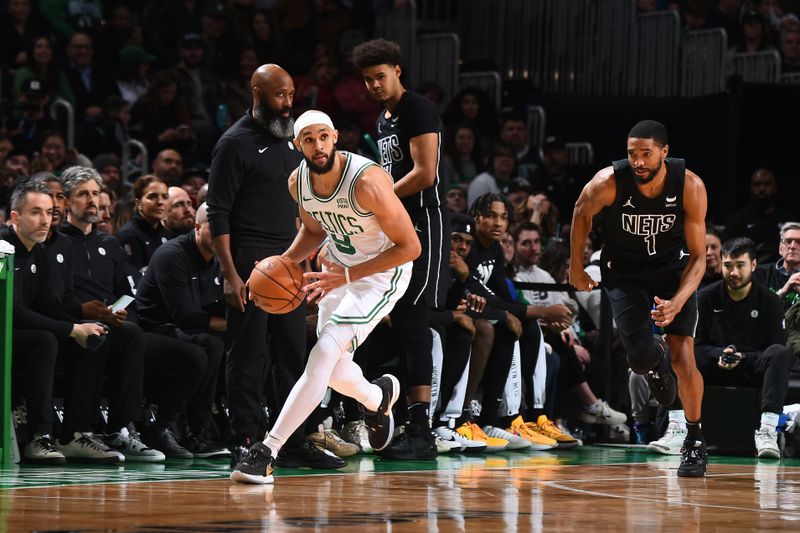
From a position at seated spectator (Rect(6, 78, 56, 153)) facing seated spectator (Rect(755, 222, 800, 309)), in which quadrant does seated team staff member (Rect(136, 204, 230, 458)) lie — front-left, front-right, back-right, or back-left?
front-right

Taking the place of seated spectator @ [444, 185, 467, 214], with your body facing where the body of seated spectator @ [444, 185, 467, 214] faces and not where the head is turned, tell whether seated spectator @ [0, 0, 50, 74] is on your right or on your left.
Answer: on your right

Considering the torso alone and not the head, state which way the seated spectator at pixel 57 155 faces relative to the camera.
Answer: toward the camera

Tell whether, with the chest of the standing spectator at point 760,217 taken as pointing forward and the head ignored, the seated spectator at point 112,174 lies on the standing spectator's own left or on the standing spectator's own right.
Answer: on the standing spectator's own right

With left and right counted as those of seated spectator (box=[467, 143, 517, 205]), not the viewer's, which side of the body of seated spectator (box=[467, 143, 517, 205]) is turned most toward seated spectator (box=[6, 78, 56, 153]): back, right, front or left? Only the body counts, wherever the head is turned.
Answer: right

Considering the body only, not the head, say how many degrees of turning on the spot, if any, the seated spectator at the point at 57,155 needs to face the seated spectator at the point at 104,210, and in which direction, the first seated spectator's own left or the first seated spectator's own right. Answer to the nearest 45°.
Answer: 0° — they already face them

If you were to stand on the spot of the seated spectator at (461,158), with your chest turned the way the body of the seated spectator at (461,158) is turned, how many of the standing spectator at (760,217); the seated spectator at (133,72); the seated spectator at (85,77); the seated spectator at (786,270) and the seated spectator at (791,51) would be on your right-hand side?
2

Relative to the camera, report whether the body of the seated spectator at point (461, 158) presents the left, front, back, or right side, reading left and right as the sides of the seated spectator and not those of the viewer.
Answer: front

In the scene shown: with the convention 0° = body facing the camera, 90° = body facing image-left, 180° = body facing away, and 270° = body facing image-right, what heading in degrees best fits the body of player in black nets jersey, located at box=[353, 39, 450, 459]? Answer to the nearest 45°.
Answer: approximately 45°

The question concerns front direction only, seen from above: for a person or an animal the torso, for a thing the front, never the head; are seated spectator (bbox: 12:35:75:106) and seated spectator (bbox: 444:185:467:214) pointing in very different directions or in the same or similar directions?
same or similar directions

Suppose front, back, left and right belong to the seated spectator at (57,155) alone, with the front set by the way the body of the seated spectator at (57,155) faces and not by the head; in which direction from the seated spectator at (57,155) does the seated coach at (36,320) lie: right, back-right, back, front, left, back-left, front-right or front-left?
front

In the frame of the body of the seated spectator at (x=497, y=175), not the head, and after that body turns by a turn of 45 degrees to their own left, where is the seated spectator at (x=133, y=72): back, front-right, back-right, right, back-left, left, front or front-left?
back

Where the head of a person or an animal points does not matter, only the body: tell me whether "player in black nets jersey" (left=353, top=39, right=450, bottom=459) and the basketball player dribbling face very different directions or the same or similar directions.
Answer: same or similar directions

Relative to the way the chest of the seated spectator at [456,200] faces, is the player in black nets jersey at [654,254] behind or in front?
in front

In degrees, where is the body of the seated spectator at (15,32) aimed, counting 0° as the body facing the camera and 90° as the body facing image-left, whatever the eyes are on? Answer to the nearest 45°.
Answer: approximately 0°
